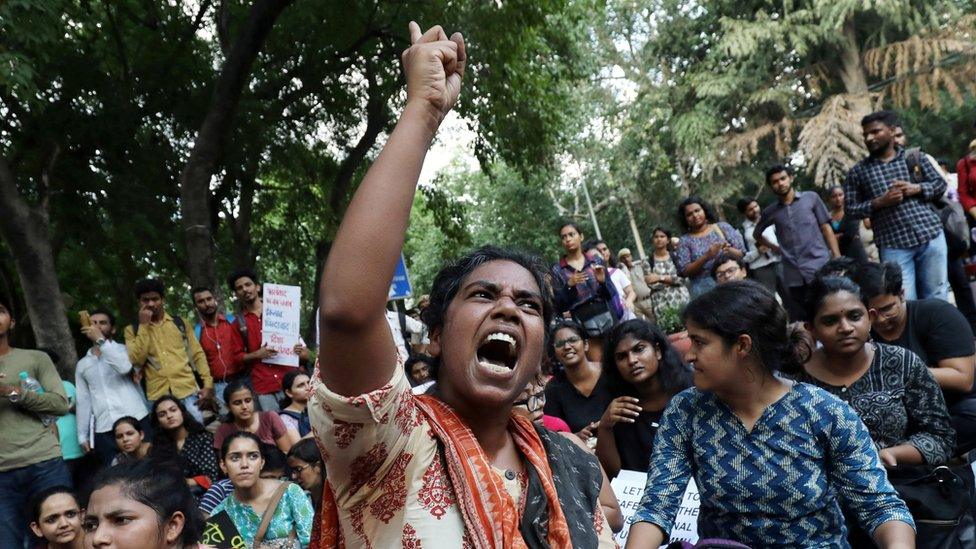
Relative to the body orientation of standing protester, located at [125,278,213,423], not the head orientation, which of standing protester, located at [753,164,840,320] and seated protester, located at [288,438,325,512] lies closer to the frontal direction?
the seated protester

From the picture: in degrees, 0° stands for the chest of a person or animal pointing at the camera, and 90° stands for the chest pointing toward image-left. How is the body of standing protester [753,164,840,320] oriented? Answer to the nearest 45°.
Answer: approximately 0°

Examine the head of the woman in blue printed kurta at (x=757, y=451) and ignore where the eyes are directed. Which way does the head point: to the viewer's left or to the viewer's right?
to the viewer's left

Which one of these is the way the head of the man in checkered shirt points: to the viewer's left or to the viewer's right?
to the viewer's left

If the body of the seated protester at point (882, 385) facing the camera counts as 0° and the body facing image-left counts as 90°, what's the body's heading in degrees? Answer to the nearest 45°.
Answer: approximately 45°

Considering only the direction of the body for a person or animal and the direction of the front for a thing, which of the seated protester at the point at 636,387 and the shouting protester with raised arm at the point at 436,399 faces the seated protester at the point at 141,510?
the seated protester at the point at 636,387

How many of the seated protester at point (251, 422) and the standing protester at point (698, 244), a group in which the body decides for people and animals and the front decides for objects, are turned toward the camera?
2

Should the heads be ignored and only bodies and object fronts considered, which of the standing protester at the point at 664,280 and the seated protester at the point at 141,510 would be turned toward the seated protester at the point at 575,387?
the standing protester
